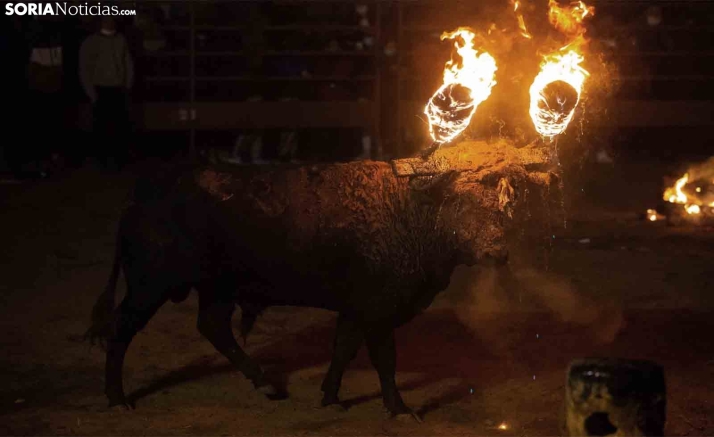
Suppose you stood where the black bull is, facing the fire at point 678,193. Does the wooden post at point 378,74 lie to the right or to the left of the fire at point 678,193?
left

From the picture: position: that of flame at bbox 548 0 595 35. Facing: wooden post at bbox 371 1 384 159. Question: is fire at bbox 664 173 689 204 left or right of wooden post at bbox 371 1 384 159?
right

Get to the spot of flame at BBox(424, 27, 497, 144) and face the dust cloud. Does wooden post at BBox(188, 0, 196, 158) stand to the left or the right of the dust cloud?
left

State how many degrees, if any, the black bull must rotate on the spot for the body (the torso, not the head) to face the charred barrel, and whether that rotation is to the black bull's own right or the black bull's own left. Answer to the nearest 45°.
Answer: approximately 45° to the black bull's own right

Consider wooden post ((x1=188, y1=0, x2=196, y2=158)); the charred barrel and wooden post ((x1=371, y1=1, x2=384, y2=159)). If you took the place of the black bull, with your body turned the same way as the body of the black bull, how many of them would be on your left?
2

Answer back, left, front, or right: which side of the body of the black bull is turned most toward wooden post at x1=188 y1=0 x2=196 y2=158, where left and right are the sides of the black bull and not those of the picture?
left

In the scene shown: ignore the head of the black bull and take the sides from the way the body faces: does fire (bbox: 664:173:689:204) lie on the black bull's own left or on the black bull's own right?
on the black bull's own left

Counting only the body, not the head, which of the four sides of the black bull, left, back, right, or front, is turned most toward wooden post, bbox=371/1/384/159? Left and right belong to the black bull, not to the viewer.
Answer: left

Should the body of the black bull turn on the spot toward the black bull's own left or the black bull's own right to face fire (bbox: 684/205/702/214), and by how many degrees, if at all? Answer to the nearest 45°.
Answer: approximately 45° to the black bull's own left

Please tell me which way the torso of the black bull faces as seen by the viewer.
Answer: to the viewer's right
